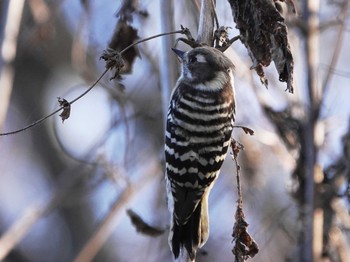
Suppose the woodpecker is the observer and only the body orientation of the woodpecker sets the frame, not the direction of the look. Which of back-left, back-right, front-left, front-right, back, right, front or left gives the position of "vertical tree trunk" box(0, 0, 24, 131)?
left

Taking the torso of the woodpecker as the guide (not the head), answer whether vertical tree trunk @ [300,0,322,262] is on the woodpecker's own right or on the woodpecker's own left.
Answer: on the woodpecker's own right

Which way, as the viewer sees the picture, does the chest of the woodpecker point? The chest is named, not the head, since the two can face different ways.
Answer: away from the camera

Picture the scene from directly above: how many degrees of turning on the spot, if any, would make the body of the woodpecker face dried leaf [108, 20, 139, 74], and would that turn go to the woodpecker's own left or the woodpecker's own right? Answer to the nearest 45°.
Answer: approximately 90° to the woodpecker's own left
